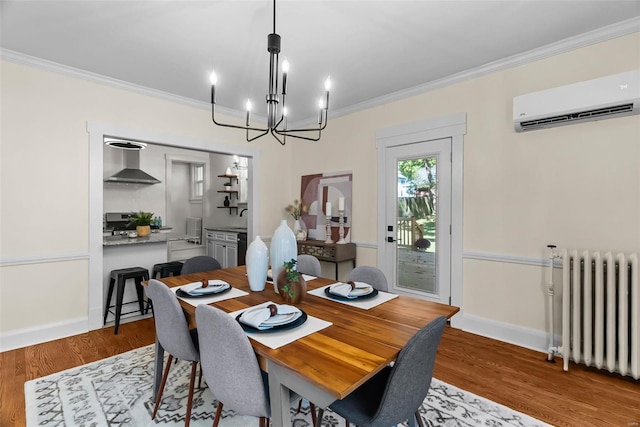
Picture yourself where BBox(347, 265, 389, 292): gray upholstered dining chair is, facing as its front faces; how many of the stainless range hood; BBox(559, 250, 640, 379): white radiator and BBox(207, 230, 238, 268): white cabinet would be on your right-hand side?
2

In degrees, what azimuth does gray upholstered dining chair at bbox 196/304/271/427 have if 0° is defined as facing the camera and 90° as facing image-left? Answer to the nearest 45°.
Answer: approximately 225°

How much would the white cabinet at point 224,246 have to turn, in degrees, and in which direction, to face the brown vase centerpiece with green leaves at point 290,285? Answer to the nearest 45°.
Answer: approximately 45° to its left

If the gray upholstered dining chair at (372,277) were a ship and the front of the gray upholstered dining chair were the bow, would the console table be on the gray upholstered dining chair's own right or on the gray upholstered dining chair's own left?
on the gray upholstered dining chair's own right

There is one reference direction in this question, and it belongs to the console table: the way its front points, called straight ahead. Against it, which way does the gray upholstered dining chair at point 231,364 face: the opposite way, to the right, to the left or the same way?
the opposite way

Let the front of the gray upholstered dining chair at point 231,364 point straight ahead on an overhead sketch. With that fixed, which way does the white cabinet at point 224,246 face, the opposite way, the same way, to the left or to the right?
the opposite way

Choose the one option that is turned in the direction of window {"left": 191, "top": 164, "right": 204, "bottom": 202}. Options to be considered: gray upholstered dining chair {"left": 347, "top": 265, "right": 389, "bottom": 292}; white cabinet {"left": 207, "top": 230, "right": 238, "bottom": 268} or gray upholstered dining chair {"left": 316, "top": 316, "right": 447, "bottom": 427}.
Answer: gray upholstered dining chair {"left": 316, "top": 316, "right": 447, "bottom": 427}

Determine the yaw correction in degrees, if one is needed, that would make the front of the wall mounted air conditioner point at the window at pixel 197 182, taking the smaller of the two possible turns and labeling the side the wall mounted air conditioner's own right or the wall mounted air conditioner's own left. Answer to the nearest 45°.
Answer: approximately 45° to the wall mounted air conditioner's own right
